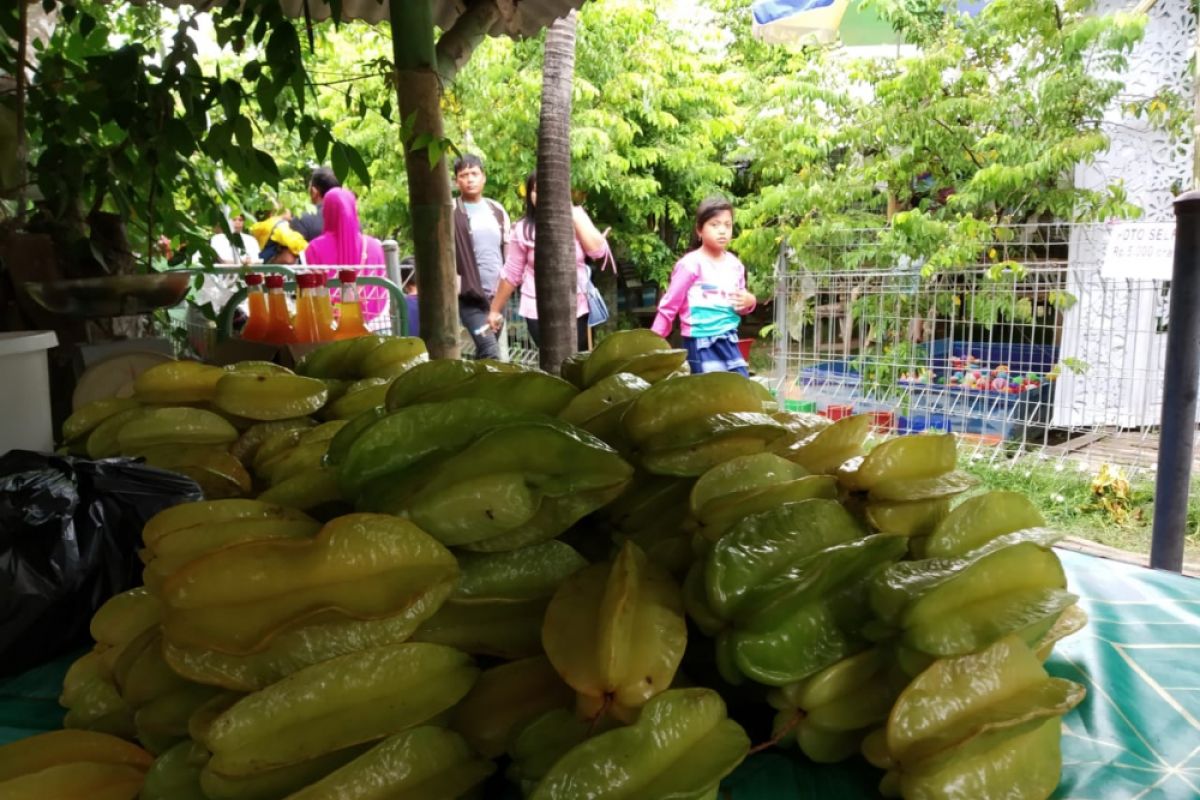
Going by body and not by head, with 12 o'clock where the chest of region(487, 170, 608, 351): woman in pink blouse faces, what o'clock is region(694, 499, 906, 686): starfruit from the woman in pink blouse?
The starfruit is roughly at 12 o'clock from the woman in pink blouse.

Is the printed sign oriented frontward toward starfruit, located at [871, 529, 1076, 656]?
yes

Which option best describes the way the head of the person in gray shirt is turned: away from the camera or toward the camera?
toward the camera

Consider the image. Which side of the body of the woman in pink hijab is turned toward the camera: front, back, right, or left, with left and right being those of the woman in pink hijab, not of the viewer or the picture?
back

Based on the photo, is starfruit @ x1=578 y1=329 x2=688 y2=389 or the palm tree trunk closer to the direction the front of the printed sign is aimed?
the starfruit

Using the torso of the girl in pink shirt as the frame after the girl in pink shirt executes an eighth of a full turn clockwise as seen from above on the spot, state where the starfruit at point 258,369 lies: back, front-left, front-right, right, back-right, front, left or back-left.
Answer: front

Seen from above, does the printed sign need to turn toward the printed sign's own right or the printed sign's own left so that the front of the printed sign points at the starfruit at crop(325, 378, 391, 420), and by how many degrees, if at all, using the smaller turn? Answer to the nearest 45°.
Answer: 0° — it already faces it

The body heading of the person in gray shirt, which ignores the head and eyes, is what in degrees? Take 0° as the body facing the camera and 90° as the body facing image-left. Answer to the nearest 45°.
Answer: approximately 315°

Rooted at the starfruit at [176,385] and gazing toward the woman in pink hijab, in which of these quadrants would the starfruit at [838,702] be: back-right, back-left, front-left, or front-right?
back-right

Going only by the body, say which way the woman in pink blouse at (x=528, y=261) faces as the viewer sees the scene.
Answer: toward the camera

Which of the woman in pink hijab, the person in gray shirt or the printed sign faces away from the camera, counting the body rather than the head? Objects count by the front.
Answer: the woman in pink hijab

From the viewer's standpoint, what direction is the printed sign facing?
toward the camera

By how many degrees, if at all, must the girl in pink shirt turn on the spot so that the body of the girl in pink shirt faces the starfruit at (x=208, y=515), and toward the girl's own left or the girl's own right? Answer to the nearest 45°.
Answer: approximately 45° to the girl's own right

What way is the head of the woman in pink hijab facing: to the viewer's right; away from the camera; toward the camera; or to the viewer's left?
away from the camera

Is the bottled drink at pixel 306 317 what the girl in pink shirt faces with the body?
no

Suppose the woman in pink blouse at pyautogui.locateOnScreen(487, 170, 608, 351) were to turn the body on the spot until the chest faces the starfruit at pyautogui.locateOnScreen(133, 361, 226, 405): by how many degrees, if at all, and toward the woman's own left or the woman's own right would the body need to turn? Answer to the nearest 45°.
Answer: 0° — they already face it

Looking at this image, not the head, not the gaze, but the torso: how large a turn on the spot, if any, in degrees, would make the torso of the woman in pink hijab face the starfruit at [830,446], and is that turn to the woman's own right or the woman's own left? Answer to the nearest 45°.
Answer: approximately 180°

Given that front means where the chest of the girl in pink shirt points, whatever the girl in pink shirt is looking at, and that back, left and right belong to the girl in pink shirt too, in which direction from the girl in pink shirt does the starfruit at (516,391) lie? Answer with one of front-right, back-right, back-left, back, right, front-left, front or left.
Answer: front-right
